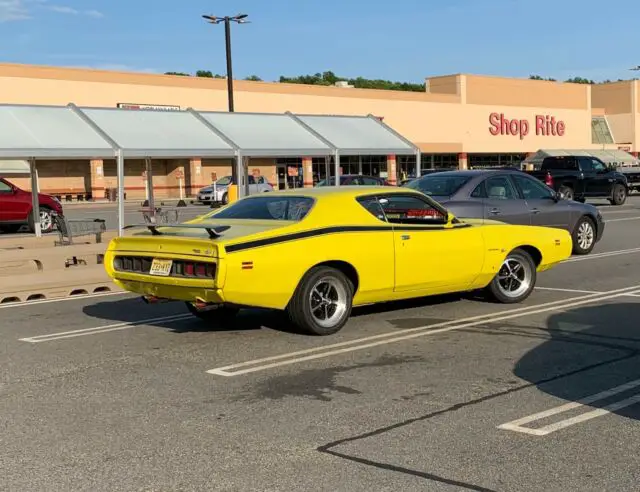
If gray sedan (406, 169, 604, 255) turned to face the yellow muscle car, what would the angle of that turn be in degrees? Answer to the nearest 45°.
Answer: approximately 135° to its right

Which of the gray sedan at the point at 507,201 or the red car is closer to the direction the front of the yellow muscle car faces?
the gray sedan

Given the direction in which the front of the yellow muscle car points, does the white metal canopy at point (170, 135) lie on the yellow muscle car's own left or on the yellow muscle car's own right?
on the yellow muscle car's own left

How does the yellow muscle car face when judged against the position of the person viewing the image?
facing away from the viewer and to the right of the viewer

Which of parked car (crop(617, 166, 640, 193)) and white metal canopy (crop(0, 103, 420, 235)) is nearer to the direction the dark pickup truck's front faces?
the parked car

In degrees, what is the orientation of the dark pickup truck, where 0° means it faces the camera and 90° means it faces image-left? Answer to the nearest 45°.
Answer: approximately 225°

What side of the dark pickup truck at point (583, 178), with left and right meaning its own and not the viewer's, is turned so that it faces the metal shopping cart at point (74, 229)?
back

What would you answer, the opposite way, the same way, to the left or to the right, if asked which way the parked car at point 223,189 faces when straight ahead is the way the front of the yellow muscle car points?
the opposite way

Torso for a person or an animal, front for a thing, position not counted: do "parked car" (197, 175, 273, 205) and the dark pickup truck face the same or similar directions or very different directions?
very different directions

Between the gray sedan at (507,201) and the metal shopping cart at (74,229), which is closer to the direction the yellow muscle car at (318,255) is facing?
the gray sedan

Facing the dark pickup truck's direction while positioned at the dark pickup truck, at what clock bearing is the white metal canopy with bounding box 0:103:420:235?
The white metal canopy is roughly at 5 o'clock from the dark pickup truck.
